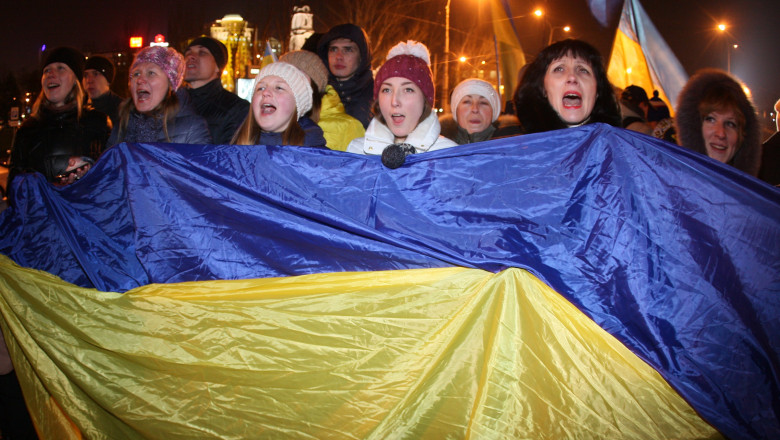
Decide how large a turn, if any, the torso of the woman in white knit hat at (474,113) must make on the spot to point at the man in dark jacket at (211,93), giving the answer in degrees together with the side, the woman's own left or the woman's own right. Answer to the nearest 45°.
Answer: approximately 90° to the woman's own right

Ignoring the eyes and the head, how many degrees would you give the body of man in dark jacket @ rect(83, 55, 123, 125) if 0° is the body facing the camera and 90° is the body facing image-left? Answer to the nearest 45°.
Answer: approximately 45°

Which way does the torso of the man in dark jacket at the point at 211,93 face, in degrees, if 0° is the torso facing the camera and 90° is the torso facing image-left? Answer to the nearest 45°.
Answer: approximately 45°

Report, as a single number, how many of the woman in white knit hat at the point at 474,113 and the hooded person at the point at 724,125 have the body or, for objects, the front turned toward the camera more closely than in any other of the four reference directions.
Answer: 2

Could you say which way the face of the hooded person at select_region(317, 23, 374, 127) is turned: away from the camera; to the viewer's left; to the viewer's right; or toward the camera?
toward the camera

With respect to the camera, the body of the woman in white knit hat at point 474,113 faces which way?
toward the camera

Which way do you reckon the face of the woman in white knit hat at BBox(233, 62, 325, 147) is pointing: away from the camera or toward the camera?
toward the camera

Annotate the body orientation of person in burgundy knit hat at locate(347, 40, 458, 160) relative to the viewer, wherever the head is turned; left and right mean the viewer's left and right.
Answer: facing the viewer

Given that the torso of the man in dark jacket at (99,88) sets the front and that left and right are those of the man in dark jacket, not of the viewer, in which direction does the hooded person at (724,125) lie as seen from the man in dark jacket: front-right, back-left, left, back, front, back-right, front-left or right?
left

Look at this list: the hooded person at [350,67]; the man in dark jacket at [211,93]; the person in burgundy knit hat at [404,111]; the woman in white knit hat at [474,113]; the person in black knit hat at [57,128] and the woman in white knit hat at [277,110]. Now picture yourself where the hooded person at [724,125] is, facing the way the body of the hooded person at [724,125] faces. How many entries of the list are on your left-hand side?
0

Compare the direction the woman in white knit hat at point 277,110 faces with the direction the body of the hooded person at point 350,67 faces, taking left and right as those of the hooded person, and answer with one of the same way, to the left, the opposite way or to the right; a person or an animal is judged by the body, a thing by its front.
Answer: the same way

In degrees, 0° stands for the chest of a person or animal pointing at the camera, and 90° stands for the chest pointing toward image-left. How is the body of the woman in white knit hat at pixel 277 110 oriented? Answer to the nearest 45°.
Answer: approximately 45°

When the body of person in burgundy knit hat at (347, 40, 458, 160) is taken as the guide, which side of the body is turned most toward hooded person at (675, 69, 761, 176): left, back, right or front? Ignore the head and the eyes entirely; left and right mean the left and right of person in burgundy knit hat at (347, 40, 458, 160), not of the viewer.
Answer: left
